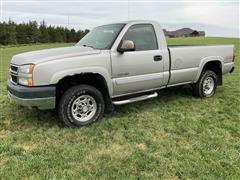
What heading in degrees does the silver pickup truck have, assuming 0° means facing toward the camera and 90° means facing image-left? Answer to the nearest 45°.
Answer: approximately 45°
